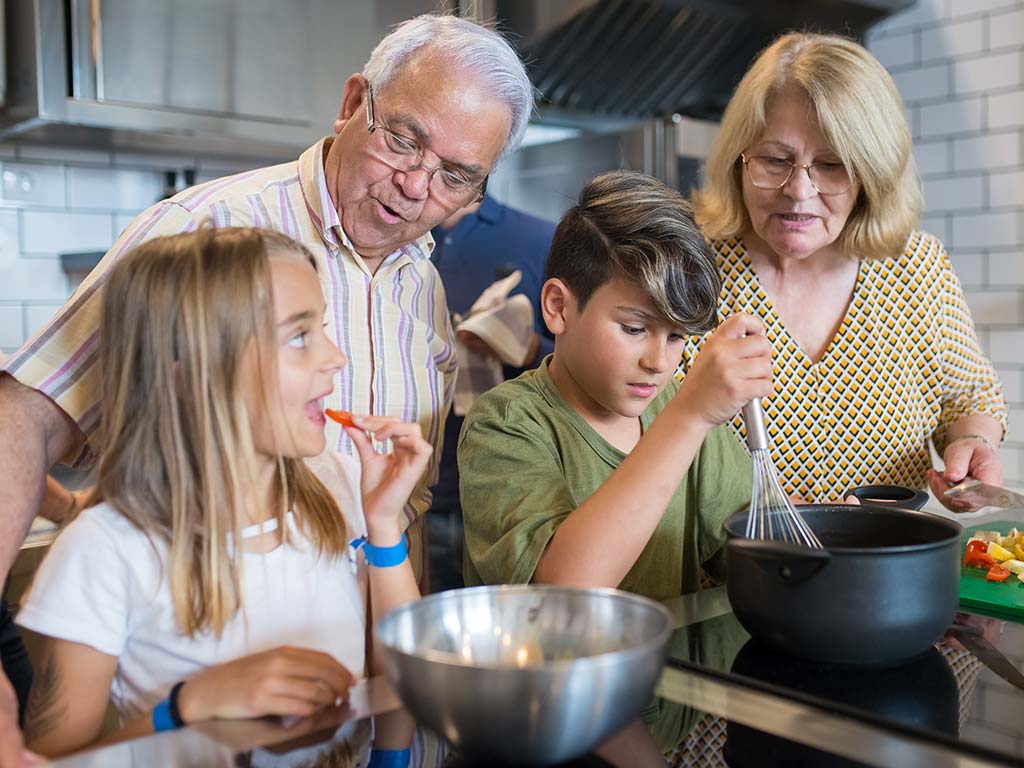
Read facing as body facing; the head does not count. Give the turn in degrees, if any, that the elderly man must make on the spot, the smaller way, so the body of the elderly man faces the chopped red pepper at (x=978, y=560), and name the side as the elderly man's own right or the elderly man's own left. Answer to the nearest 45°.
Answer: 0° — they already face it

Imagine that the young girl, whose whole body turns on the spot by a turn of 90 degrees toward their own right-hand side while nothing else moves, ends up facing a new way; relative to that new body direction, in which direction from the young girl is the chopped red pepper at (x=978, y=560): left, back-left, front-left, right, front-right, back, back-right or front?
back-left

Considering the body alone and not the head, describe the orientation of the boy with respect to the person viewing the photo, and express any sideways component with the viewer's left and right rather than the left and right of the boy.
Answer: facing the viewer and to the right of the viewer

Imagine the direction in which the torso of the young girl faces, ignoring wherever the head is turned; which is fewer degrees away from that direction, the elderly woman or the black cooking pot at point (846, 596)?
the black cooking pot

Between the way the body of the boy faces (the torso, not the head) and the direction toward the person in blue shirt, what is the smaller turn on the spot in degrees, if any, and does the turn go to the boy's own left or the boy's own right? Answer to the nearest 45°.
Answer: approximately 135° to the boy's own left

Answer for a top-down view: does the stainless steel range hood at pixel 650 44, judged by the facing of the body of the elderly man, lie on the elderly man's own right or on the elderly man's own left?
on the elderly man's own left

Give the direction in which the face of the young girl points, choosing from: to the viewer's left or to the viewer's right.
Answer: to the viewer's right

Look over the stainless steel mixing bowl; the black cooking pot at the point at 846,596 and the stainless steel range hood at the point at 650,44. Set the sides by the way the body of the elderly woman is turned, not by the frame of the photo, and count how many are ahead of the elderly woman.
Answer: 2

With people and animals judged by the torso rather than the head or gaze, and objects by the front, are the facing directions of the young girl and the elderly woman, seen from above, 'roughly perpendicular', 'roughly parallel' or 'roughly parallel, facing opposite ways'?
roughly perpendicular

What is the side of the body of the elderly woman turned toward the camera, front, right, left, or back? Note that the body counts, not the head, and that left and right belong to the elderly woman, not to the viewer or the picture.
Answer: front
